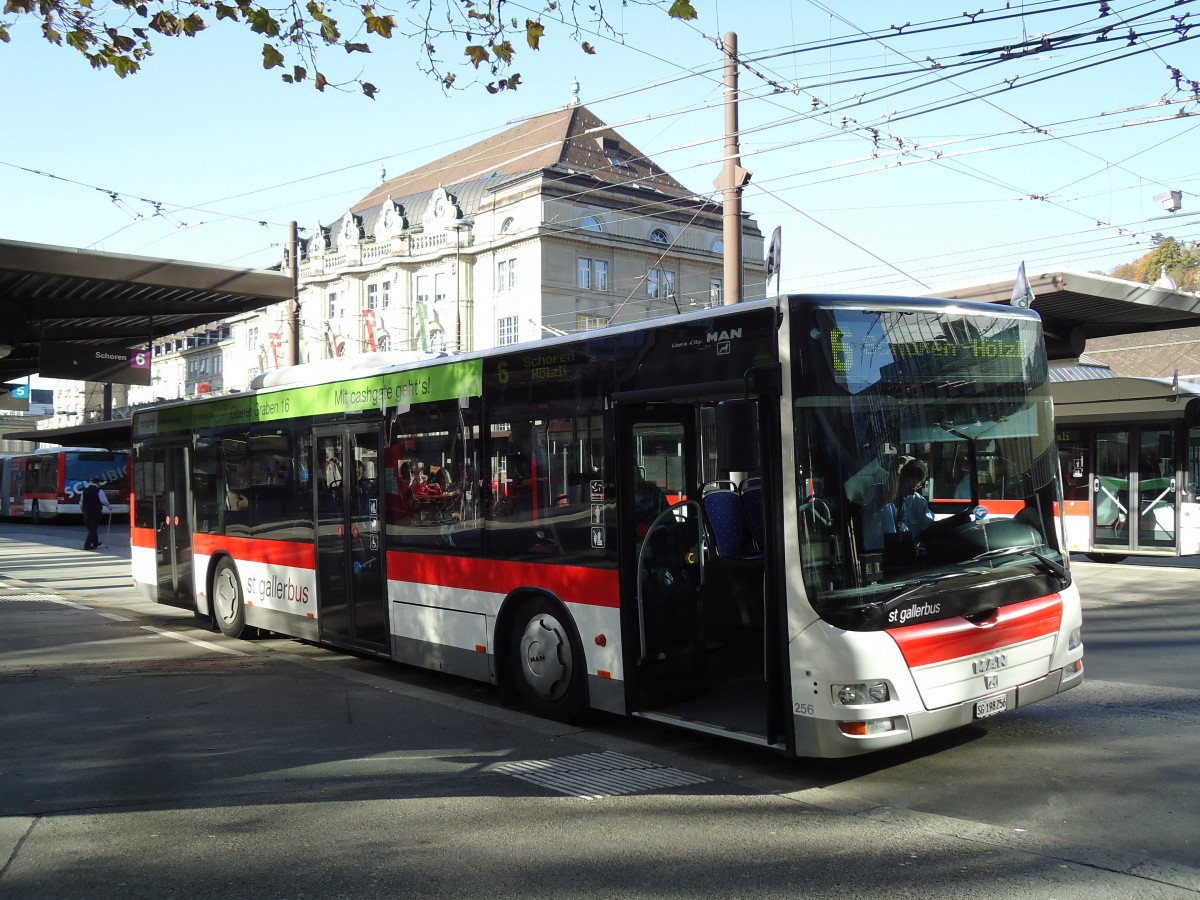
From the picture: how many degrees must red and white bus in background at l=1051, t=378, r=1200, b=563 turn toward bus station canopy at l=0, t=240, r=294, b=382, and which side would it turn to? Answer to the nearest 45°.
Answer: approximately 135° to its right

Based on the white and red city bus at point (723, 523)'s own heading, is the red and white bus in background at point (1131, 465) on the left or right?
on its left

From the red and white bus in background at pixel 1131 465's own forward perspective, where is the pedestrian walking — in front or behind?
behind

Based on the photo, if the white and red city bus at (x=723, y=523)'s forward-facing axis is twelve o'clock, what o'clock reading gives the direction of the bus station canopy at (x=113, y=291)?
The bus station canopy is roughly at 6 o'clock from the white and red city bus.

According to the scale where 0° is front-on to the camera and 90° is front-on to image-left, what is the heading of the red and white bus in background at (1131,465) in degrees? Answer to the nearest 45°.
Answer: approximately 270°

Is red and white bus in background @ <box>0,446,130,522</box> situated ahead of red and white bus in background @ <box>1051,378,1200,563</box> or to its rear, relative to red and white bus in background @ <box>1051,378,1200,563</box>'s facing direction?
to the rear

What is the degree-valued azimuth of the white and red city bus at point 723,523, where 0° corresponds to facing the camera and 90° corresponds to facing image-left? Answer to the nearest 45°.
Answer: approximately 315°

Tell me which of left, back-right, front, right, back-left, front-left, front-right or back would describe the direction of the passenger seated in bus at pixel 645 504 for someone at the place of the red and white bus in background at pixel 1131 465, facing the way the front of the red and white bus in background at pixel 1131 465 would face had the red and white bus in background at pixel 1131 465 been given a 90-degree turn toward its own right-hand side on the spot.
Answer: front

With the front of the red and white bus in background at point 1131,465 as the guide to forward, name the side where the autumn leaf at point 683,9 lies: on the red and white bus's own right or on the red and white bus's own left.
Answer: on the red and white bus's own right
